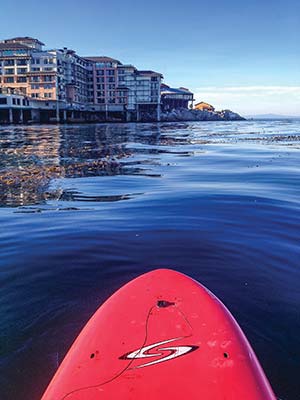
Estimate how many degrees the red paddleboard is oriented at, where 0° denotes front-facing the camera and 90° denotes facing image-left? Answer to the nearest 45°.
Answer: approximately 180°
